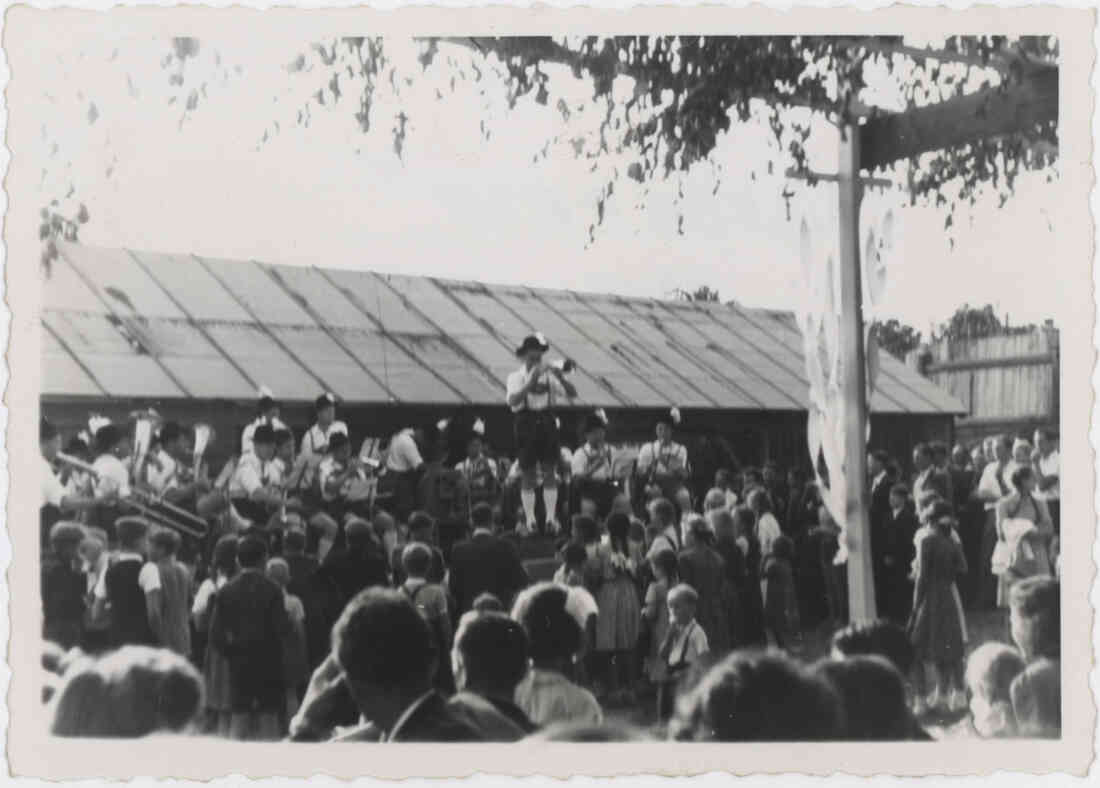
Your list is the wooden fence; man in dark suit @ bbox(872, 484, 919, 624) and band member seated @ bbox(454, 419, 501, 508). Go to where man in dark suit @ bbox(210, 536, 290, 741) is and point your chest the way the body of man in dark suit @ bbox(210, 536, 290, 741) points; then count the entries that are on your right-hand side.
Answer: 3

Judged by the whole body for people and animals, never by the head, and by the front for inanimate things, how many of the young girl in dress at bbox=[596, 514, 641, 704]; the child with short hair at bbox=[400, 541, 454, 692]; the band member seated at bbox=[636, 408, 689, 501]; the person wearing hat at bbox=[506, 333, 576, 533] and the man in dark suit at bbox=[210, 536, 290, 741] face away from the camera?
3

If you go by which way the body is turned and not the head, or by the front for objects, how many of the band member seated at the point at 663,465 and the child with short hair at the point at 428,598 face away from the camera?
1

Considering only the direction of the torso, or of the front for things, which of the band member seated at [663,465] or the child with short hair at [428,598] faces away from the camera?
the child with short hair

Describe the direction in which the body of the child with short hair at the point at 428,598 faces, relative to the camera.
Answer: away from the camera

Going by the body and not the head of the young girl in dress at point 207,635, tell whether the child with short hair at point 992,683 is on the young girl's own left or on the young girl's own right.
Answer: on the young girl's own right

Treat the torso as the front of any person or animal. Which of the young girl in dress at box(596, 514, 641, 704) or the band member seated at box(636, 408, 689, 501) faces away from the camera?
the young girl in dress

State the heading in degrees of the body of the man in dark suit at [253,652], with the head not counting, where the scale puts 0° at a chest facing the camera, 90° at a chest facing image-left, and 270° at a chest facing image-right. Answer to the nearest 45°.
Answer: approximately 180°

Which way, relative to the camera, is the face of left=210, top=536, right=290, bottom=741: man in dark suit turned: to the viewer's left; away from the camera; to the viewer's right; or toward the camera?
away from the camera

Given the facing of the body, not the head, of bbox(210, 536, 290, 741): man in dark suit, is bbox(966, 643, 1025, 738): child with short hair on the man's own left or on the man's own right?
on the man's own right

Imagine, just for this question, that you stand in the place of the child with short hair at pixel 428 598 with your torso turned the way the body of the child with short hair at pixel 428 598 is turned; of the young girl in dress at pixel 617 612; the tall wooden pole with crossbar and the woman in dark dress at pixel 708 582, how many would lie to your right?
3

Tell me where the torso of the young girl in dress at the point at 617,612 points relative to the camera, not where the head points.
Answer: away from the camera

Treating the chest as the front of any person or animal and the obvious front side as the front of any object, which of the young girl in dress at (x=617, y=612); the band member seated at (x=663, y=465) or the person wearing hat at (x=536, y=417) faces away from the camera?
the young girl in dress
